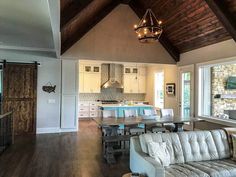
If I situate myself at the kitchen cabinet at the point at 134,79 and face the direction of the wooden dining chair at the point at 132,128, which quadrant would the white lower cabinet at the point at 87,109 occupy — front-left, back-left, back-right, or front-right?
front-right

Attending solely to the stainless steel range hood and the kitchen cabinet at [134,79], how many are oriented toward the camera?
2

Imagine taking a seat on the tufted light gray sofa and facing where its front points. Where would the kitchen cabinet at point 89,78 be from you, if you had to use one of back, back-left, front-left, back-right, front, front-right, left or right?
back

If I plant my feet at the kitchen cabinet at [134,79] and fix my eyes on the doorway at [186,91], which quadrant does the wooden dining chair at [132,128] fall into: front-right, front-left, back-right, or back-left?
front-right

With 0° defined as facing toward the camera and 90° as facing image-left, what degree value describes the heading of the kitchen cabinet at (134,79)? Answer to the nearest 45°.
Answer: approximately 0°

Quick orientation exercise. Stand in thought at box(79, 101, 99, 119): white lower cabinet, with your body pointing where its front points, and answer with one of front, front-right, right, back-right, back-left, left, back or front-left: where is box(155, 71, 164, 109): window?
left

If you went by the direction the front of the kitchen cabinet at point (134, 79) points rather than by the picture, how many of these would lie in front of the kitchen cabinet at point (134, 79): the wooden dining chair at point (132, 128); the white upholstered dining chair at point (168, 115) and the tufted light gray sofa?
3

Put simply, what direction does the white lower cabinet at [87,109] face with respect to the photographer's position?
facing the viewer

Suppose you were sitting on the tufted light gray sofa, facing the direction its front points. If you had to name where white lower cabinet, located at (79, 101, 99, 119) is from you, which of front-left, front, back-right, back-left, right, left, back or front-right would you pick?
back

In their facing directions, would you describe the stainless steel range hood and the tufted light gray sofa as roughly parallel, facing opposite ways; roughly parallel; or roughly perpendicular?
roughly parallel

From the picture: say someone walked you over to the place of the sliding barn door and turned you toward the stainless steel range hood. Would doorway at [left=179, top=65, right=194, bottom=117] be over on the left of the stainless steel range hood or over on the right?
right
